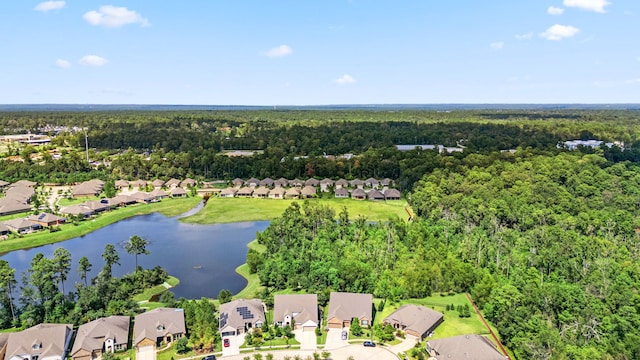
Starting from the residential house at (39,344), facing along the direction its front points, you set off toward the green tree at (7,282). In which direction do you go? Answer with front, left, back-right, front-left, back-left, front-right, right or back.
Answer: back

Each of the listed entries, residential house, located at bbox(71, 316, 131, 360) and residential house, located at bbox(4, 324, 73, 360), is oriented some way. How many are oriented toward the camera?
2

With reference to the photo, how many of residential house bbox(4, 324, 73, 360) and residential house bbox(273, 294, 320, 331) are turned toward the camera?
2

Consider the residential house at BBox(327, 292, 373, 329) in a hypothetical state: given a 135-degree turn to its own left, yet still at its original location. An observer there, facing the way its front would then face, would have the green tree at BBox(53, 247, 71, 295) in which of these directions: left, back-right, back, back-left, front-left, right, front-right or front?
back-left

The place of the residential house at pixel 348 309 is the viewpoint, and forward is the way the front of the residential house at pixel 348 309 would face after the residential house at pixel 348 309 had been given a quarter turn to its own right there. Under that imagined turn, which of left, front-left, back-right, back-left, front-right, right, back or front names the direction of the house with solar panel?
front

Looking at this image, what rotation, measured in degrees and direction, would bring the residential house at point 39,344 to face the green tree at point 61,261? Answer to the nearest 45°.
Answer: approximately 180°

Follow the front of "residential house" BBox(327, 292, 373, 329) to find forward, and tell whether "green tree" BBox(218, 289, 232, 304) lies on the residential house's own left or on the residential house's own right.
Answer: on the residential house's own right

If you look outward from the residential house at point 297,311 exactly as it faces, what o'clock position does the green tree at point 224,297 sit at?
The green tree is roughly at 4 o'clock from the residential house.

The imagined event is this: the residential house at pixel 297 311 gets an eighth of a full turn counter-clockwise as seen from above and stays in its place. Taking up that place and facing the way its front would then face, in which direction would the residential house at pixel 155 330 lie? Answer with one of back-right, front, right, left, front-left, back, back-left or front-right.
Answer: back-right

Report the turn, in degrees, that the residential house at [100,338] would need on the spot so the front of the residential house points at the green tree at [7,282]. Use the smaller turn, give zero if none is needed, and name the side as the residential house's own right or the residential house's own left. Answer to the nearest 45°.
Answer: approximately 135° to the residential house's own right

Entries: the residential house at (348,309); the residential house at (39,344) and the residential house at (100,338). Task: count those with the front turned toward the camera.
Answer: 3

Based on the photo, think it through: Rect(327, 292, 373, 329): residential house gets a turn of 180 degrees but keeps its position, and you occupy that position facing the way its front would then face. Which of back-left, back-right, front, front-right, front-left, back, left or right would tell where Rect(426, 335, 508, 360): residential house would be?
back-right

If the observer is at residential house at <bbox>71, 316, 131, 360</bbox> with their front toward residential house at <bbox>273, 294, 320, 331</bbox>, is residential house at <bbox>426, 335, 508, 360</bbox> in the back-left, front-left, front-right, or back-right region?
front-right

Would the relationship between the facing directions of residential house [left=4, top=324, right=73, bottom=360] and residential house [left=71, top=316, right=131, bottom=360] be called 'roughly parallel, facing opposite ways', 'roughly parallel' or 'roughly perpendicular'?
roughly parallel

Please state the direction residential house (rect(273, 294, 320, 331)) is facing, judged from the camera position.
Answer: facing the viewer

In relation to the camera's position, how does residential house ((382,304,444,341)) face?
facing the viewer and to the left of the viewer
